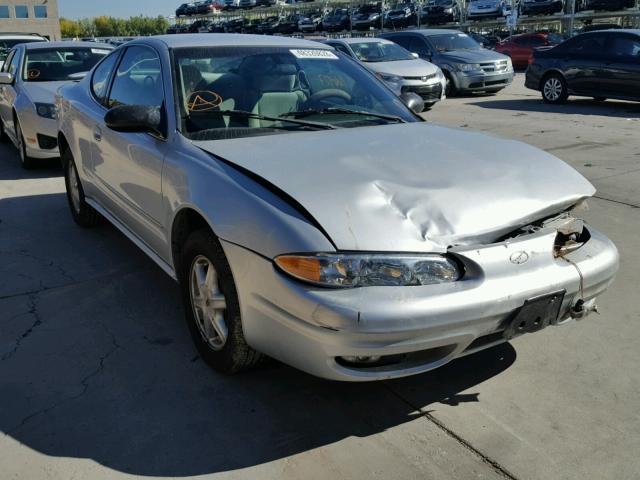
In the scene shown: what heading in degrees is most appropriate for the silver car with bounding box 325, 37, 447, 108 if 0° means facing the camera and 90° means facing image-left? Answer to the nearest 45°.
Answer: approximately 315°

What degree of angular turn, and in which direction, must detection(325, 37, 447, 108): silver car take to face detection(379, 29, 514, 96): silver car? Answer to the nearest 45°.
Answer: approximately 90° to its left

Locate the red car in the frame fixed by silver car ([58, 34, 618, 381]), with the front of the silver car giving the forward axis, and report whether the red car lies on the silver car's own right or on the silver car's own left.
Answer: on the silver car's own left

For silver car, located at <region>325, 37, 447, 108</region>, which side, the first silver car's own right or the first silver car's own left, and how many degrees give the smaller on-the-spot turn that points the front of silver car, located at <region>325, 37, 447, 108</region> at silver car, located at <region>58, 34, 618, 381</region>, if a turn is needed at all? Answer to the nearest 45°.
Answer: approximately 45° to the first silver car's own right

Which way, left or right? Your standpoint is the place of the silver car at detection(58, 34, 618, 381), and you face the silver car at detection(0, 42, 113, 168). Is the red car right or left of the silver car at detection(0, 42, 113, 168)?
right

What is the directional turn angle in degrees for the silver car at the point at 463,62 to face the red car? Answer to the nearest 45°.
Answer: approximately 135° to its left

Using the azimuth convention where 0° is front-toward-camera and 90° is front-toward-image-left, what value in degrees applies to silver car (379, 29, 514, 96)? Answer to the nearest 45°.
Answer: approximately 315°

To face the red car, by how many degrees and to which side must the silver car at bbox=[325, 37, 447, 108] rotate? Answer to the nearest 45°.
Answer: approximately 135° to its left

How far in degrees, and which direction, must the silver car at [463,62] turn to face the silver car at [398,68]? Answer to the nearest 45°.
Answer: approximately 90° to its right

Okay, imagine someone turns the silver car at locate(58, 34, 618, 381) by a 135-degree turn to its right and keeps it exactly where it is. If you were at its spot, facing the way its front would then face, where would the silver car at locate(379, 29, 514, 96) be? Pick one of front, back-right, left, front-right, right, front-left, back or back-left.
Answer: right

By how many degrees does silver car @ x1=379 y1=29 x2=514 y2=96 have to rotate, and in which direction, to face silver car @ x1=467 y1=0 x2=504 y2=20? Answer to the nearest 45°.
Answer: approximately 135° to its left
